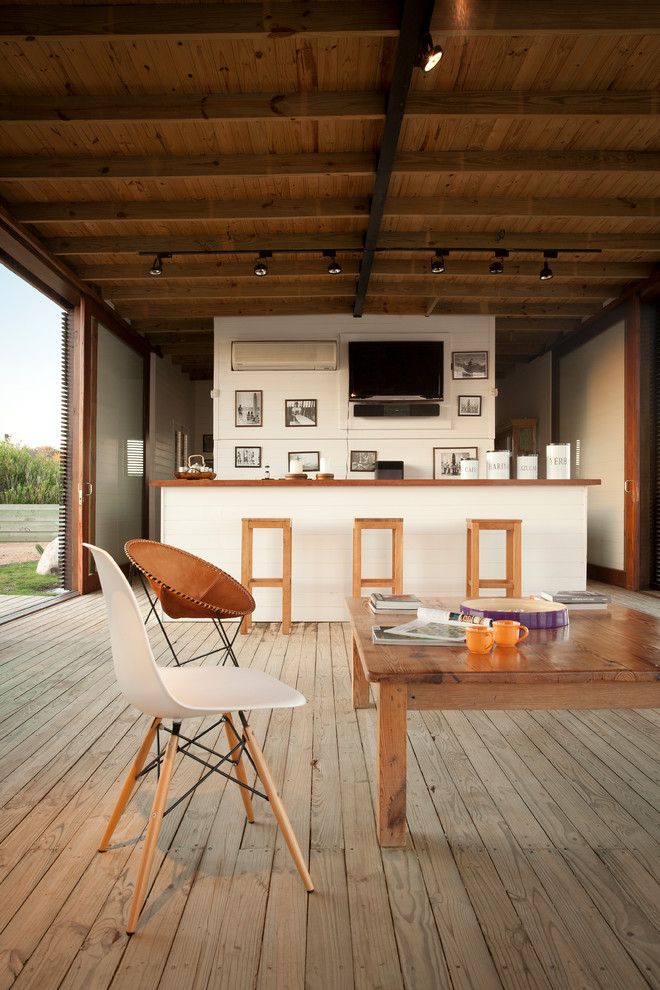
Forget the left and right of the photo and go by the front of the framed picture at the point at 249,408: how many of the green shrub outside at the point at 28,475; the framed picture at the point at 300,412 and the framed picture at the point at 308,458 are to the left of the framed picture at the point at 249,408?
2

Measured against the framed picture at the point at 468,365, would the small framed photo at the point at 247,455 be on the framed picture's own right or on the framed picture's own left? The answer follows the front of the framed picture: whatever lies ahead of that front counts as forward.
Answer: on the framed picture's own right

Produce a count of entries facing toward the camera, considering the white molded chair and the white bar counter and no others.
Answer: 1

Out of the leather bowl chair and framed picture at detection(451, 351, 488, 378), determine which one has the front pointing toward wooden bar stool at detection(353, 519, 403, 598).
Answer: the framed picture

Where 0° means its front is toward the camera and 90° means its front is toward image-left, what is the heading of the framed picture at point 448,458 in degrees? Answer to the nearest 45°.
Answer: approximately 0°

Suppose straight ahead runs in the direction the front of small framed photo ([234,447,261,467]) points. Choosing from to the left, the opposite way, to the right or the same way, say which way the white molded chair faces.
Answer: to the left

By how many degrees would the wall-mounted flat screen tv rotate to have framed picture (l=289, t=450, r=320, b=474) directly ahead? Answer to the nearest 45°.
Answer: approximately 90° to its right

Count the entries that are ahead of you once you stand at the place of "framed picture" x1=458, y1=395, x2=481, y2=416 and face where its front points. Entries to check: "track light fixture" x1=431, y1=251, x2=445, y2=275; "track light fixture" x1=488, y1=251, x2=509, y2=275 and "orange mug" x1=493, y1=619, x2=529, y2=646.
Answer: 3

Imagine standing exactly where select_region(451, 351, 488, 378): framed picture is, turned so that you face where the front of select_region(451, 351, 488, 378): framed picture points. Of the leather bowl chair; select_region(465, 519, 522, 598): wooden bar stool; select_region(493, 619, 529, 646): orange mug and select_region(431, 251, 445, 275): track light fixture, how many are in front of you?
4

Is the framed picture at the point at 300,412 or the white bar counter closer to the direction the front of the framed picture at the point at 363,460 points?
the white bar counter
